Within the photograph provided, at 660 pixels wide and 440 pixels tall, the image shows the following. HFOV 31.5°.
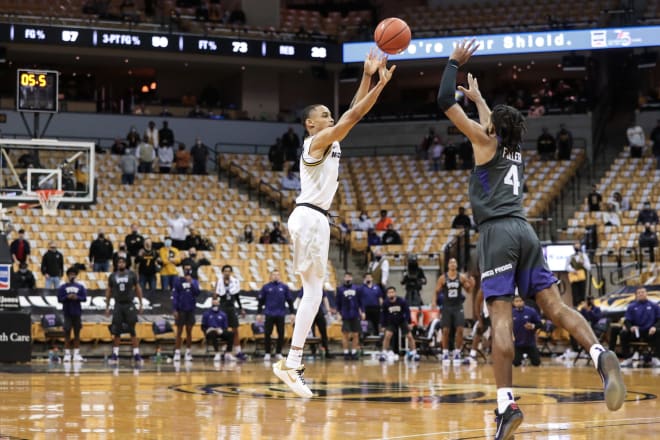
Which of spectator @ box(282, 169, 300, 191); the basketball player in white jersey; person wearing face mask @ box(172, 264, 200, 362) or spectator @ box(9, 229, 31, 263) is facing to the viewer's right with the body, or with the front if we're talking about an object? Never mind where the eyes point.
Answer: the basketball player in white jersey

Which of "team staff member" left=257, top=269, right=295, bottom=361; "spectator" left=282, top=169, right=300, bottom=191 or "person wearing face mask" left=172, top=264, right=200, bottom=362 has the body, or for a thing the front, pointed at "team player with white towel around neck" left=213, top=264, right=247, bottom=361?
"spectator" left=282, top=169, right=300, bottom=191

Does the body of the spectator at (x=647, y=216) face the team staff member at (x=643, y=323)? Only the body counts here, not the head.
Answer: yes

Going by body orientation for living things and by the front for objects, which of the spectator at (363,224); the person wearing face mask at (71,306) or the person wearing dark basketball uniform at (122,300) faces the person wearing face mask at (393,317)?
the spectator

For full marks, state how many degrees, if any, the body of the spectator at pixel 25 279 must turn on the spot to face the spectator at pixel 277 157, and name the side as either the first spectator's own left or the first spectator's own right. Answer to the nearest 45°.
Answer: approximately 135° to the first spectator's own left

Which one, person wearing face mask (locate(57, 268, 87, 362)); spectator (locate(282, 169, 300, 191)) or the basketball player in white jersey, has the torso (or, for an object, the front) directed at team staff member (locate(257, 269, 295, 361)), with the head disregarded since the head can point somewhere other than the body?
spectator (locate(282, 169, 300, 191))

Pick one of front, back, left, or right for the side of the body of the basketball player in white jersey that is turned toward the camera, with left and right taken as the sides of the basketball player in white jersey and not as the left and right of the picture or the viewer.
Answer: right

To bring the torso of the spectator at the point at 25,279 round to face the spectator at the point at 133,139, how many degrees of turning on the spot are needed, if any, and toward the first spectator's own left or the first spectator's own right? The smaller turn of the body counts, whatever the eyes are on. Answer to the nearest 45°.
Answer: approximately 180°

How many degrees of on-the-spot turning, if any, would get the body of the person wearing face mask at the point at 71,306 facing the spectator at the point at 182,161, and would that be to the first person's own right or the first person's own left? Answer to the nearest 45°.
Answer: approximately 180°

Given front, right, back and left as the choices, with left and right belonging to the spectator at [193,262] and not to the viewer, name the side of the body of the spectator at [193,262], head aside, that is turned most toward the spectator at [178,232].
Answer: back

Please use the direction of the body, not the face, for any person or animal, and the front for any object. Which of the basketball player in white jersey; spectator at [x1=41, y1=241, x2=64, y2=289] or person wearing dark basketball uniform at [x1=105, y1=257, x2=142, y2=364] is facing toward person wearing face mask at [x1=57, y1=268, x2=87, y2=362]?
the spectator
